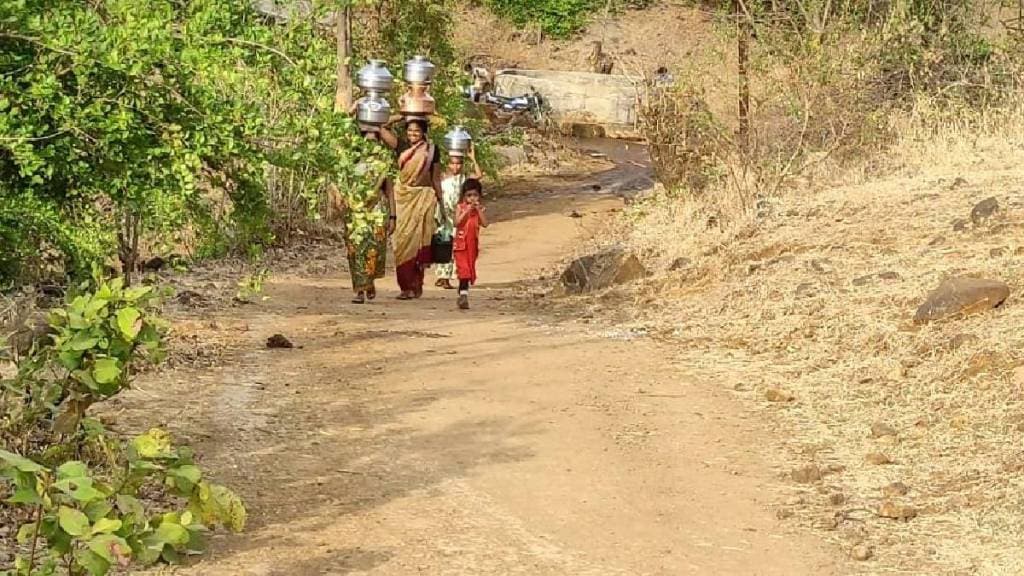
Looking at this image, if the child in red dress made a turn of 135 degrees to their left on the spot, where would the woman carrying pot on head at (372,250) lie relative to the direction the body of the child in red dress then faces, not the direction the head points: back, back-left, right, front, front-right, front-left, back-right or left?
back-left

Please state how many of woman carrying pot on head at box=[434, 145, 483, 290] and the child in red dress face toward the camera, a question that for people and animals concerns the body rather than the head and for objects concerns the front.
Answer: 2

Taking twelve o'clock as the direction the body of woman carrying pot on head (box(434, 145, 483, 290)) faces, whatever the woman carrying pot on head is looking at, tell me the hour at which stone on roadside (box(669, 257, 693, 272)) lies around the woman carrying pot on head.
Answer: The stone on roadside is roughly at 9 o'clock from the woman carrying pot on head.

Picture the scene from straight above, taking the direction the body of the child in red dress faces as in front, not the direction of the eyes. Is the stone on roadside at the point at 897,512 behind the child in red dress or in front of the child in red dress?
in front

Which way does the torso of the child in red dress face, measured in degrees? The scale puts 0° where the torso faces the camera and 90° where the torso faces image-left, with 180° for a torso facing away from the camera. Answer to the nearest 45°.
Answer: approximately 0°

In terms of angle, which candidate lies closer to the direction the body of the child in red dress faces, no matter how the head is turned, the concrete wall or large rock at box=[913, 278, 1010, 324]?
the large rock

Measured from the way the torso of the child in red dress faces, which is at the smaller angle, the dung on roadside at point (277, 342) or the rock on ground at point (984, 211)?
the dung on roadside

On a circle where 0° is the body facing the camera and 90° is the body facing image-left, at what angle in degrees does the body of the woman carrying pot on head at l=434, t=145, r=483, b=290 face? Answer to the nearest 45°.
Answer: approximately 0°

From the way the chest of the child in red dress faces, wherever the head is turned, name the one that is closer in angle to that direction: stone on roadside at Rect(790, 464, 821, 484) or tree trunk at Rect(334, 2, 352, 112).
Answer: the stone on roadside

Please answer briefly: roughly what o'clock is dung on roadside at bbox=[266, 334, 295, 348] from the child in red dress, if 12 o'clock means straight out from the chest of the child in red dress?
The dung on roadside is roughly at 1 o'clock from the child in red dress.

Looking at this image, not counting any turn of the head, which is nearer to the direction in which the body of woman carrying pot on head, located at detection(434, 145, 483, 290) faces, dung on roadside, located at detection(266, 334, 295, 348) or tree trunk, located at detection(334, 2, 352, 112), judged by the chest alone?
the dung on roadside

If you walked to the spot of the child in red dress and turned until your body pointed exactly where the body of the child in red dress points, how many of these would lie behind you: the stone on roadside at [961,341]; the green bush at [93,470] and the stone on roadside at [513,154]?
1
